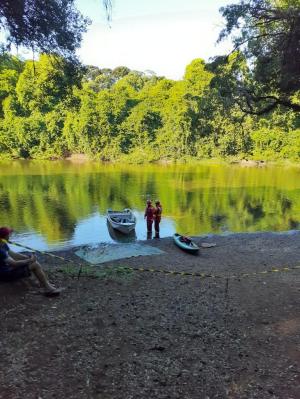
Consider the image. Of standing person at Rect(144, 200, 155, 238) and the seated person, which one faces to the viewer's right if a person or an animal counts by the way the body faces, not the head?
the seated person

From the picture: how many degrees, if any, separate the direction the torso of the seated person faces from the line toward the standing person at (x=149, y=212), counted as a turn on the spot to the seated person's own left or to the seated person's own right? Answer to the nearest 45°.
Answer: approximately 45° to the seated person's own left

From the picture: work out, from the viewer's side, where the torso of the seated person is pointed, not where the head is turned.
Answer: to the viewer's right

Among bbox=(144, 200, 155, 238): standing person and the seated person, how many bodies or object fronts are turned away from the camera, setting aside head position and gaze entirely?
1

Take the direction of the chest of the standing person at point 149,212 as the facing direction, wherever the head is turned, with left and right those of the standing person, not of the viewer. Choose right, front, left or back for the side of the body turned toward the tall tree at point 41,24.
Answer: back

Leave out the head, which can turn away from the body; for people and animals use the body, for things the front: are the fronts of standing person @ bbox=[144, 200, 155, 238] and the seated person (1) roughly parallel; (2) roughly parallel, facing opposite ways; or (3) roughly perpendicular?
roughly perpendicular

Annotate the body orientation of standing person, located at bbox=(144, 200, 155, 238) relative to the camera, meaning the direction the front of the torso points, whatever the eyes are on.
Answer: away from the camera
